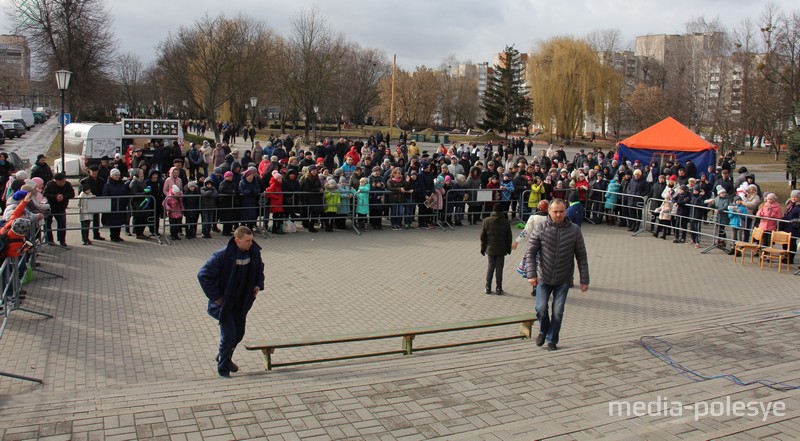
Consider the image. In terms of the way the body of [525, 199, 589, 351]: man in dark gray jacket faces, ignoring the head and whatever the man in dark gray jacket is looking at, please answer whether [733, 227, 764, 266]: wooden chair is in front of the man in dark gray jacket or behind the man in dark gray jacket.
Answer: behind

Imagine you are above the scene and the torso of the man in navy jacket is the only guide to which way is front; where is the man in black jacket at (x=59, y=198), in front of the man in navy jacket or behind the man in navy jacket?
behind

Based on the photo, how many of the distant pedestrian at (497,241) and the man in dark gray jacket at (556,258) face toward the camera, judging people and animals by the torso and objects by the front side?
1

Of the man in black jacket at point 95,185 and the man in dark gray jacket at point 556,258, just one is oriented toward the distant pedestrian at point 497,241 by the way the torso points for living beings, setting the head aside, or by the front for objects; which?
the man in black jacket

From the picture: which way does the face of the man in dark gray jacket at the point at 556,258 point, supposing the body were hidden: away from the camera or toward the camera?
toward the camera

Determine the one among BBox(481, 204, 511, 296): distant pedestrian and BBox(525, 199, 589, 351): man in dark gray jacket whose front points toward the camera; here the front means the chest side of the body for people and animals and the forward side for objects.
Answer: the man in dark gray jacket

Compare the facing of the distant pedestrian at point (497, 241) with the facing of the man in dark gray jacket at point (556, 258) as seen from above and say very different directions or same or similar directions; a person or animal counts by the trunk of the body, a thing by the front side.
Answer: very different directions

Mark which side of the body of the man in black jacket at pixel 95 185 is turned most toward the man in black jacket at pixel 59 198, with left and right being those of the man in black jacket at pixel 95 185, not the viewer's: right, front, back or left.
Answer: right

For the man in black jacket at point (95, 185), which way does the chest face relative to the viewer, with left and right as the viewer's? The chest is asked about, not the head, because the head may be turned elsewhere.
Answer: facing the viewer and to the right of the viewer

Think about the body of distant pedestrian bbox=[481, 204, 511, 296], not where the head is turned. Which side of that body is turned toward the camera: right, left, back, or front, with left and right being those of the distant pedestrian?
back

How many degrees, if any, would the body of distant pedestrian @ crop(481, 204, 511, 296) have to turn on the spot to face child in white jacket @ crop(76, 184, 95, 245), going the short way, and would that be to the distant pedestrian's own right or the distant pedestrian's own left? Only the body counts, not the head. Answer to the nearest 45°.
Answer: approximately 90° to the distant pedestrian's own left

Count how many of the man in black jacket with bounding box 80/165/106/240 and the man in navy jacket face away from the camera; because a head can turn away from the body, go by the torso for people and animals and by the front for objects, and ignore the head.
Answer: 0

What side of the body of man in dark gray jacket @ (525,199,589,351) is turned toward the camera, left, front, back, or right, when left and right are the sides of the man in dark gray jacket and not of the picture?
front
